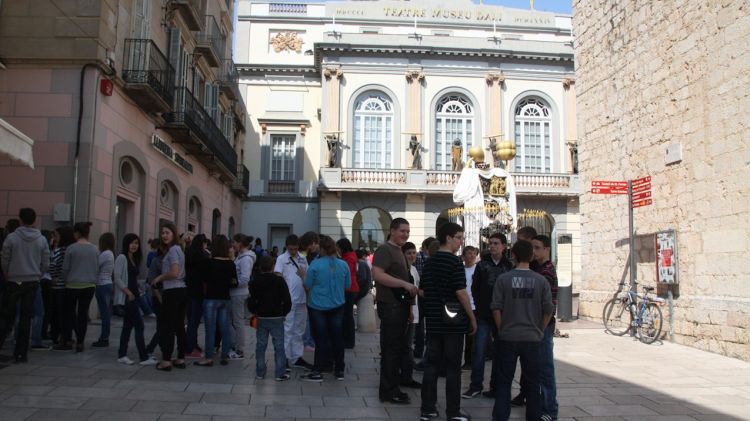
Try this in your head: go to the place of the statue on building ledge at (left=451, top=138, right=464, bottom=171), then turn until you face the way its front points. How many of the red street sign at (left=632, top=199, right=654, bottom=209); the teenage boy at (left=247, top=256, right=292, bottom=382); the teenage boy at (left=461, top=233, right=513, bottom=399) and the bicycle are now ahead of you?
4

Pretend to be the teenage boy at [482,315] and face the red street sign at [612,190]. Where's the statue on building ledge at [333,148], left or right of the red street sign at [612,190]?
left

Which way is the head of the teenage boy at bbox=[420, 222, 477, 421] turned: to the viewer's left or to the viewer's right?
to the viewer's right

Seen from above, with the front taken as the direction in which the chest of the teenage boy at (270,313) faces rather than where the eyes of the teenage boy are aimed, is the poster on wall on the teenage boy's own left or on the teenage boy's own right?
on the teenage boy's own right

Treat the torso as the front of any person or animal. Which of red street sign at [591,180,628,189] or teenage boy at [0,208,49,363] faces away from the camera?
the teenage boy

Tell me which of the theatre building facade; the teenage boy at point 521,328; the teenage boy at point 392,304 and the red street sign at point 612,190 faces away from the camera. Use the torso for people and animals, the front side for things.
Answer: the teenage boy at point 521,328

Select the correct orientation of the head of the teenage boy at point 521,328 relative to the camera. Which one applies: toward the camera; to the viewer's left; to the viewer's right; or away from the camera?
away from the camera

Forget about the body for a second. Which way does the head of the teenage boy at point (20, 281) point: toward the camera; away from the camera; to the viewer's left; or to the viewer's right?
away from the camera

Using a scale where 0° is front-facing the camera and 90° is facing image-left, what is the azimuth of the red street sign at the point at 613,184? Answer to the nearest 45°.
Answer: approximately 0°
